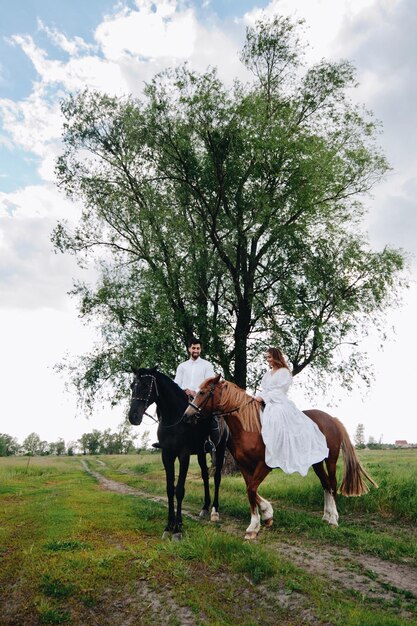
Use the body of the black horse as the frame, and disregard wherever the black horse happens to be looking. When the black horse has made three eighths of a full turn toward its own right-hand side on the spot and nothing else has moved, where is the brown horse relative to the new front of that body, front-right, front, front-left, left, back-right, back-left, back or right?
right

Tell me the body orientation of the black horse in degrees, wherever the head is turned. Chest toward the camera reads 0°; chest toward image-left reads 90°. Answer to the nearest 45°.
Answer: approximately 45°

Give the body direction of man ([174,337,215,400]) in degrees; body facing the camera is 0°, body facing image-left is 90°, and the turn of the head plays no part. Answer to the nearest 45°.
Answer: approximately 0°

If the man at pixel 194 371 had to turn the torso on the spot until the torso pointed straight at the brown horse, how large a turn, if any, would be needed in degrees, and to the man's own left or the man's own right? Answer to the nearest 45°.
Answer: approximately 45° to the man's own left
